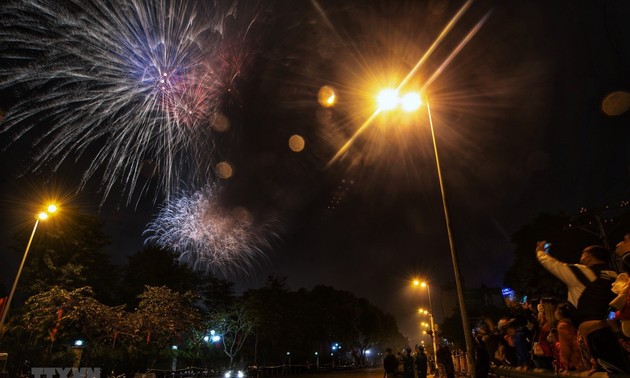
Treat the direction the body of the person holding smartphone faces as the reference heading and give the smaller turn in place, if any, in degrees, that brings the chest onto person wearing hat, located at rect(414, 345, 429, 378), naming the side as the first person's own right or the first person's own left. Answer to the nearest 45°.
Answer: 0° — they already face them

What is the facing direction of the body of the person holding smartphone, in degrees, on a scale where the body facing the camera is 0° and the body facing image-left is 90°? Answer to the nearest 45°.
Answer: approximately 135°
